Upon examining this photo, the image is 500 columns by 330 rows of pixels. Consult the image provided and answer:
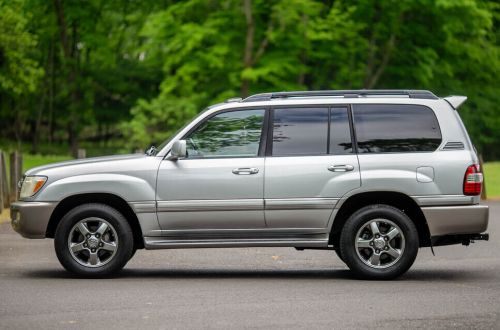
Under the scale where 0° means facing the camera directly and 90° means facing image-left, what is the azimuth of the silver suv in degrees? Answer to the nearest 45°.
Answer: approximately 90°

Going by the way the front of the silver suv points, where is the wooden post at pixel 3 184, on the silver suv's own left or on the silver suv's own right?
on the silver suv's own right
